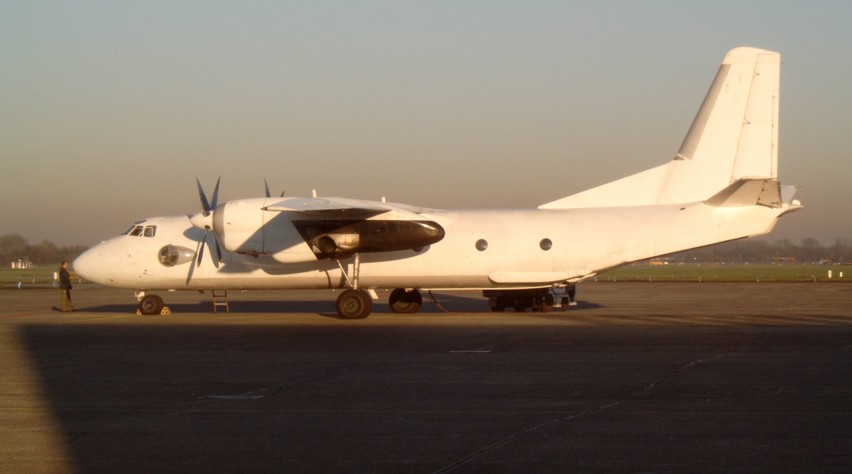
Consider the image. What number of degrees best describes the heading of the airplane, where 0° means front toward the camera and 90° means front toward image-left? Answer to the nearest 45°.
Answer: approximately 90°
